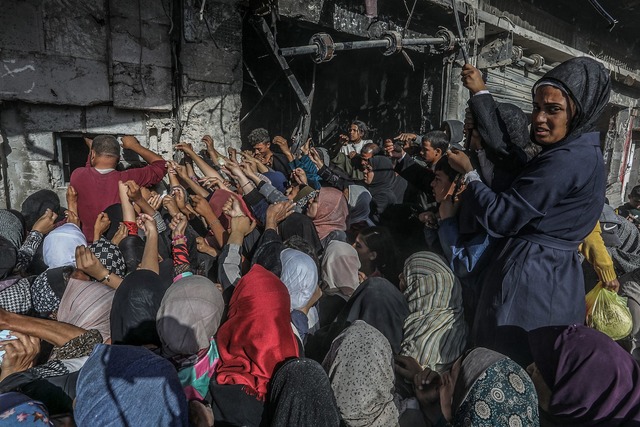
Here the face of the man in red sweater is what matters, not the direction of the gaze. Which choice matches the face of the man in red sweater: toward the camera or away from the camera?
away from the camera

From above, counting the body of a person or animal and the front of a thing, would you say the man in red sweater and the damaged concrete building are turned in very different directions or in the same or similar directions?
very different directions

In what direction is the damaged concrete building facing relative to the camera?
toward the camera

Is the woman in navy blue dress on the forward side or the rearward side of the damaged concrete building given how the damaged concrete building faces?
on the forward side

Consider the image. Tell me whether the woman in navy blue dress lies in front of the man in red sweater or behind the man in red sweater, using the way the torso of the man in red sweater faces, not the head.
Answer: behind

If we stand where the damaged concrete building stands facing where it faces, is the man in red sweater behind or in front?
in front

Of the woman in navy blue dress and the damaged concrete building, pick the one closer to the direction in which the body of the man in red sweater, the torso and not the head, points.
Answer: the damaged concrete building

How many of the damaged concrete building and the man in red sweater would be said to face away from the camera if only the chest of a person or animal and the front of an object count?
1

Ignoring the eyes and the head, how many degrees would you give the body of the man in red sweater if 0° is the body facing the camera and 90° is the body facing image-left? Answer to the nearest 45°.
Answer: approximately 180°

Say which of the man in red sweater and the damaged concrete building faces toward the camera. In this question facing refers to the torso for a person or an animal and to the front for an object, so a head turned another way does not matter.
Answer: the damaged concrete building
